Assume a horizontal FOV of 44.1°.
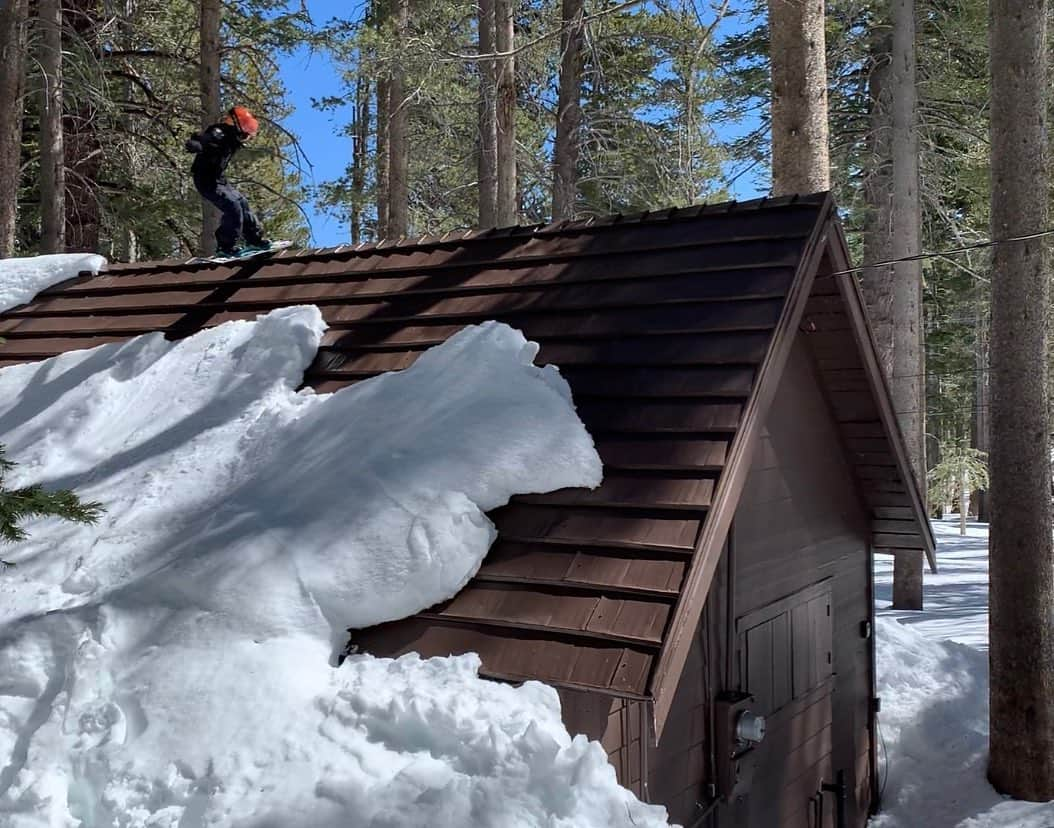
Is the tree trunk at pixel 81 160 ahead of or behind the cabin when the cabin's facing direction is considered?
behind

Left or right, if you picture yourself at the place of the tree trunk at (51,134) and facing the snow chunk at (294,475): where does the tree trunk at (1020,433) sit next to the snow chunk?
left

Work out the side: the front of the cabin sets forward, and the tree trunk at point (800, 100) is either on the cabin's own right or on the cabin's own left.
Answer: on the cabin's own left

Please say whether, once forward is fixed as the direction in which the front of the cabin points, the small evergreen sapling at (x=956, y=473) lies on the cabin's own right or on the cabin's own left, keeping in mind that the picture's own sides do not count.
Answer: on the cabin's own left

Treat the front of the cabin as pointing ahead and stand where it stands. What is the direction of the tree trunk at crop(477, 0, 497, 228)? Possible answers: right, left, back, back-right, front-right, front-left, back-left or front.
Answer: back-left

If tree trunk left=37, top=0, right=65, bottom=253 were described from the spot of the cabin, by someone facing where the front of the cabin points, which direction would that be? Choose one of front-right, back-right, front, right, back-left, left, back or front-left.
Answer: back

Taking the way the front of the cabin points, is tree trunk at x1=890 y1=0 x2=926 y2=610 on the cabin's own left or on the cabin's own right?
on the cabin's own left

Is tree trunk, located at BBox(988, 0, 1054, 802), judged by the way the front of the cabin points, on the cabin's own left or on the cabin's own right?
on the cabin's own left

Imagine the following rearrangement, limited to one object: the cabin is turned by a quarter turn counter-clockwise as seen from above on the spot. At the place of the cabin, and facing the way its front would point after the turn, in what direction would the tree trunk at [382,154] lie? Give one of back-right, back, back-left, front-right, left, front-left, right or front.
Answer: front-left

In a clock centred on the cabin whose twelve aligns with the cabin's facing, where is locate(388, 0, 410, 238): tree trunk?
The tree trunk is roughly at 7 o'clock from the cabin.

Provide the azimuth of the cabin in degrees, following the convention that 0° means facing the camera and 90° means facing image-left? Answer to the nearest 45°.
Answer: approximately 315°

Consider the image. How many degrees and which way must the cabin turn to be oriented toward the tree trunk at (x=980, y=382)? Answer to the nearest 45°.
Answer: approximately 90° to its left
